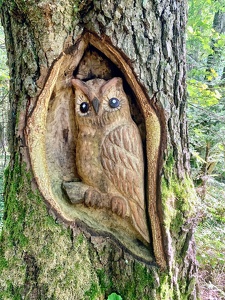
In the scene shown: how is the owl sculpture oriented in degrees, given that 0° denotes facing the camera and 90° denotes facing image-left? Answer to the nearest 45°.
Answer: approximately 45°
